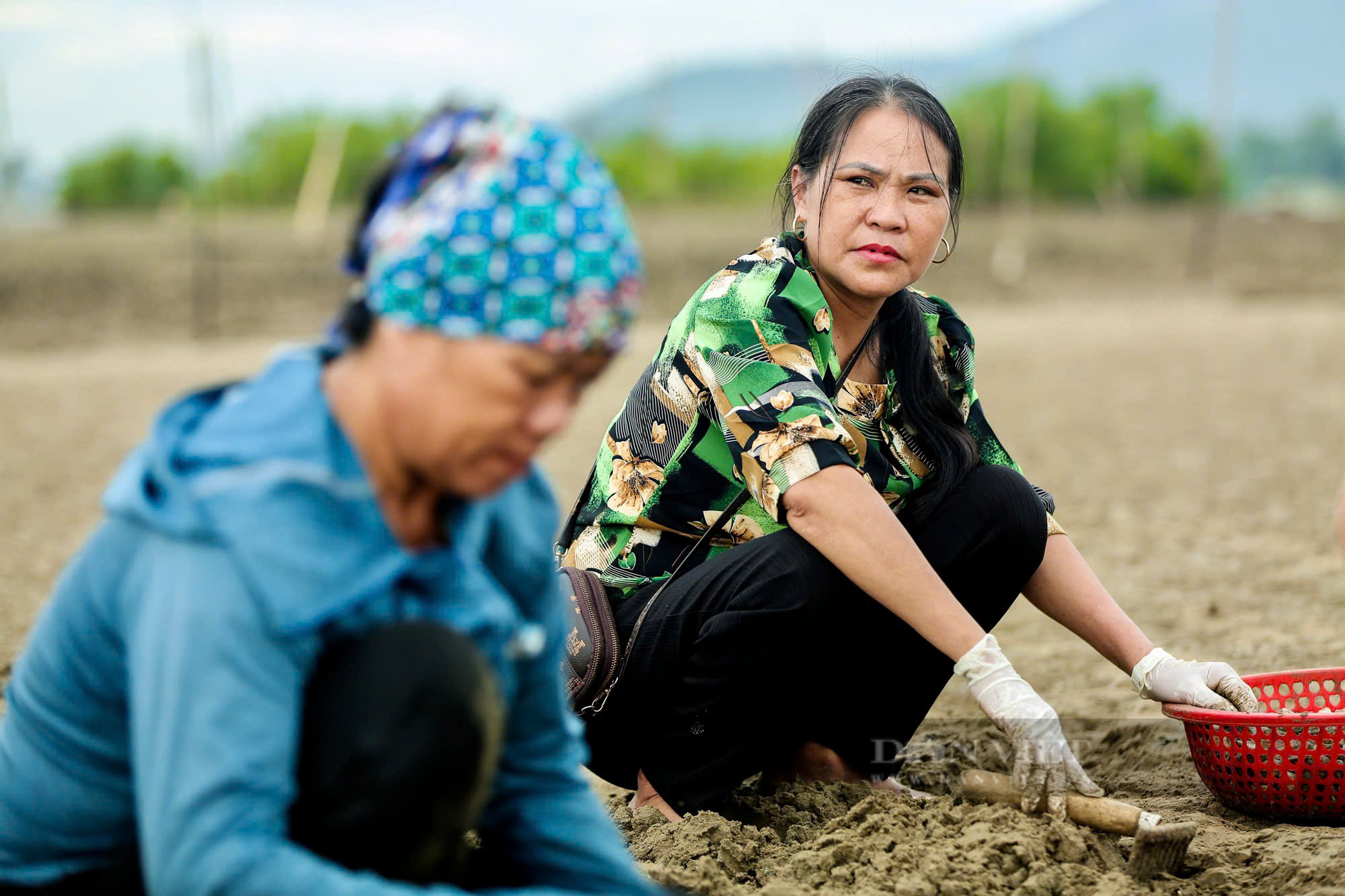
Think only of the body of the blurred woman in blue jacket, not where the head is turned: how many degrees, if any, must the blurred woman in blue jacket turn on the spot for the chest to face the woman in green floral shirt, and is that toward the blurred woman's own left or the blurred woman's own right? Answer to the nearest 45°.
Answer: approximately 90° to the blurred woman's own left

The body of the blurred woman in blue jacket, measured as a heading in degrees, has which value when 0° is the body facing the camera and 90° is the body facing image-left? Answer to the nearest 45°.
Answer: approximately 315°

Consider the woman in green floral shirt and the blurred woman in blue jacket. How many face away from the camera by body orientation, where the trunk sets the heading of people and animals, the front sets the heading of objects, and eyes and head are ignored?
0

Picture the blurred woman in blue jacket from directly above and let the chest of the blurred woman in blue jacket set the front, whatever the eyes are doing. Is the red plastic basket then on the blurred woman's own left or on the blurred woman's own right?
on the blurred woman's own left

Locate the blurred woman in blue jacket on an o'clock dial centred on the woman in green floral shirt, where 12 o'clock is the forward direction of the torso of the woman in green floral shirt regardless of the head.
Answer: The blurred woman in blue jacket is roughly at 2 o'clock from the woman in green floral shirt.

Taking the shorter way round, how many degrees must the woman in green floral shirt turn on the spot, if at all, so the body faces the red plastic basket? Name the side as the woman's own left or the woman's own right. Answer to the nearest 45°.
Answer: approximately 45° to the woman's own left
